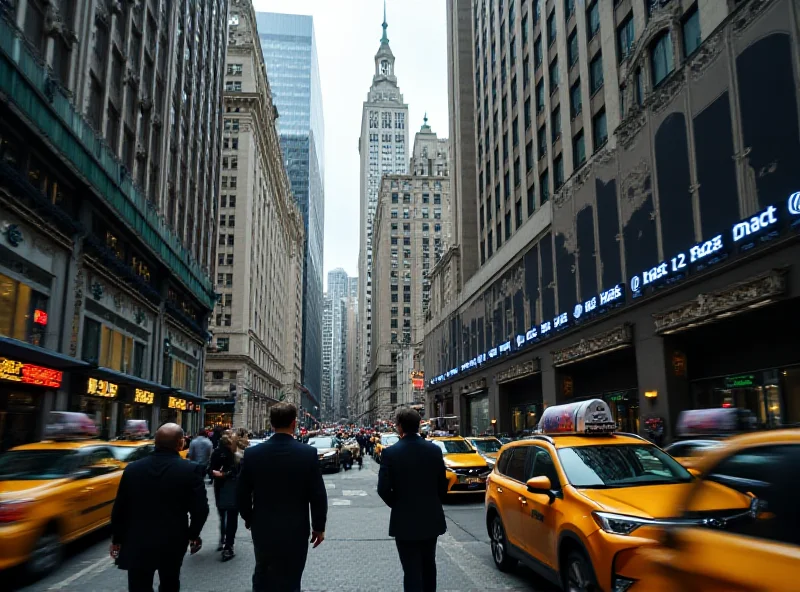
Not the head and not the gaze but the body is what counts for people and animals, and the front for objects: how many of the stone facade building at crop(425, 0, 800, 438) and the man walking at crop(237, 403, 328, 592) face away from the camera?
1

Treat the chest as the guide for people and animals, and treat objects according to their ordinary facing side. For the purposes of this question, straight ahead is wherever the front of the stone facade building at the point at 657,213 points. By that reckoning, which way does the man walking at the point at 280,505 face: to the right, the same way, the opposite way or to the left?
to the right

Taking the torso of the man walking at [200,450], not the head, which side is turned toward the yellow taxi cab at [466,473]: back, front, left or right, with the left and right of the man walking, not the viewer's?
right

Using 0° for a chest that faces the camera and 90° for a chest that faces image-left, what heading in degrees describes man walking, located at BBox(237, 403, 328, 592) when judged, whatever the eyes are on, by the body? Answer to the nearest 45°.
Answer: approximately 180°

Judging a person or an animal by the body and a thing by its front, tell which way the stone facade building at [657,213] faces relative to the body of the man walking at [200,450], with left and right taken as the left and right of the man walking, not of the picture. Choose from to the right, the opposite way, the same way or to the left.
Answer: to the left

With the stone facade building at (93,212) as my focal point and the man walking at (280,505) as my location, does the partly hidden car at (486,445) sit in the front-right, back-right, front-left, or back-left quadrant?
front-right

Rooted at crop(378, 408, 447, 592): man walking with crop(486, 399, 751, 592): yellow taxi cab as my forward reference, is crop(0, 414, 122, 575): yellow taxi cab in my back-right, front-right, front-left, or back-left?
back-left

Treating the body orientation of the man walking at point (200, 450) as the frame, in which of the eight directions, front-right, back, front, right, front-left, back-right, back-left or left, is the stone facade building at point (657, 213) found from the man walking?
right

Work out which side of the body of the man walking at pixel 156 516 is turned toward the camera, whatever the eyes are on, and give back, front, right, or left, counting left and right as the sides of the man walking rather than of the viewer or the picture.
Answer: back

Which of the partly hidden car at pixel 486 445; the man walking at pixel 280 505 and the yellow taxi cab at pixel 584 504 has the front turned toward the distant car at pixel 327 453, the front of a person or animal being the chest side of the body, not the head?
the man walking

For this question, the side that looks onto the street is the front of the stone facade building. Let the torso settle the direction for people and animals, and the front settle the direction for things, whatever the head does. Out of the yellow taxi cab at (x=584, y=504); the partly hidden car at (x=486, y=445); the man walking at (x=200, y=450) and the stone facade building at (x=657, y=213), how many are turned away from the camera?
1

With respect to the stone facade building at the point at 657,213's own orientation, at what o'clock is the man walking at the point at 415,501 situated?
The man walking is roughly at 11 o'clock from the stone facade building.

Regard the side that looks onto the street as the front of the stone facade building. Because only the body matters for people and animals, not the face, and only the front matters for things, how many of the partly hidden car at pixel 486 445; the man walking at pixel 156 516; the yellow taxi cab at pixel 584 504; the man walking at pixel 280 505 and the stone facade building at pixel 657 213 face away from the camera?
2

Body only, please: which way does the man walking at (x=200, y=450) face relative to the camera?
away from the camera

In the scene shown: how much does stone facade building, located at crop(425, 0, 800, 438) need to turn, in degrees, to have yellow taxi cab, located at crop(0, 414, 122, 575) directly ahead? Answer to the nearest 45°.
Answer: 0° — it already faces it

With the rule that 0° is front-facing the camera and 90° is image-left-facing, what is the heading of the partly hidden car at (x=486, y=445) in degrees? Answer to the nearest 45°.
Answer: approximately 315°
